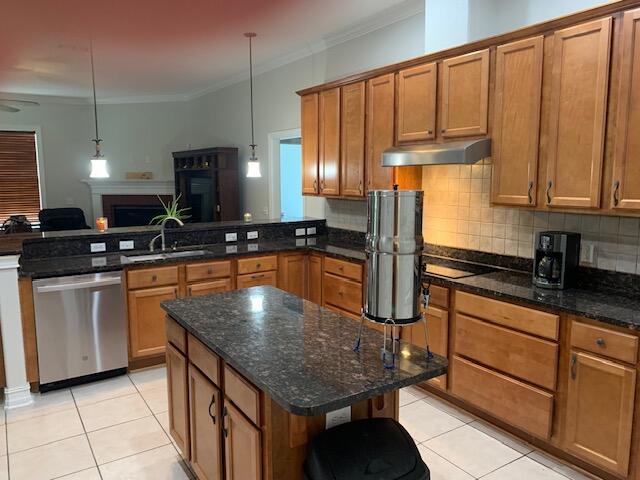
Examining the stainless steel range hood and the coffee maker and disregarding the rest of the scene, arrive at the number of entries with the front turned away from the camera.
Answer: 0

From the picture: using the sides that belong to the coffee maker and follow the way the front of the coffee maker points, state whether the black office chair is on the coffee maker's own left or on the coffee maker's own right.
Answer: on the coffee maker's own right

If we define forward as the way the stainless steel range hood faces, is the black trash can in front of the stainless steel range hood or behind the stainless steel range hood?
in front

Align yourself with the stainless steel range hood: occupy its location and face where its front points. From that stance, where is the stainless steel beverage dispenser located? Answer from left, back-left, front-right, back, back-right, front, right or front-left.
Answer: front-left

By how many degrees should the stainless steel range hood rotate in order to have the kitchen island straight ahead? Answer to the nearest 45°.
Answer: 0° — it already faces it

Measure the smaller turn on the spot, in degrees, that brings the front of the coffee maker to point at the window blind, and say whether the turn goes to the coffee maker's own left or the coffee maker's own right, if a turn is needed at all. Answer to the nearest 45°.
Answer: approximately 45° to the coffee maker's own right

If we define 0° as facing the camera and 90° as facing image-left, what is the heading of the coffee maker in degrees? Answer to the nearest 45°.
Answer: approximately 45°

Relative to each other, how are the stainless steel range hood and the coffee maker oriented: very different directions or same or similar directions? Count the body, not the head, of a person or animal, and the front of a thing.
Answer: same or similar directions

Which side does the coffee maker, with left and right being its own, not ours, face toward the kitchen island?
front

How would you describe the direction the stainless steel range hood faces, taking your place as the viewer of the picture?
facing the viewer and to the left of the viewer

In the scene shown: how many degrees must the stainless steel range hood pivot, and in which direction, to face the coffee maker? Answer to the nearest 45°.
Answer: approximately 135° to its left
